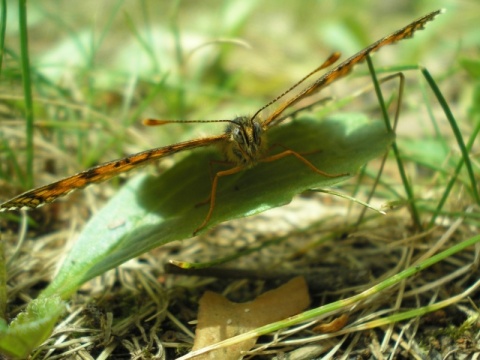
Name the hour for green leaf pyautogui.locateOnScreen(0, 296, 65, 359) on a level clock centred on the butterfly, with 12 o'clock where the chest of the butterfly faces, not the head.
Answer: The green leaf is roughly at 2 o'clock from the butterfly.

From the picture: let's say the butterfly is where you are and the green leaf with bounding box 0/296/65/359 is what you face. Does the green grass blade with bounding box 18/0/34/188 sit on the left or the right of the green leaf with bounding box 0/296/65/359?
right

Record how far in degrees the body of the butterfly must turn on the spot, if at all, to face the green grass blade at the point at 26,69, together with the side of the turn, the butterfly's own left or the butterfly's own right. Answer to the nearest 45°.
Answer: approximately 90° to the butterfly's own right

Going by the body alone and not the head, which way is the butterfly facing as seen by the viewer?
toward the camera
